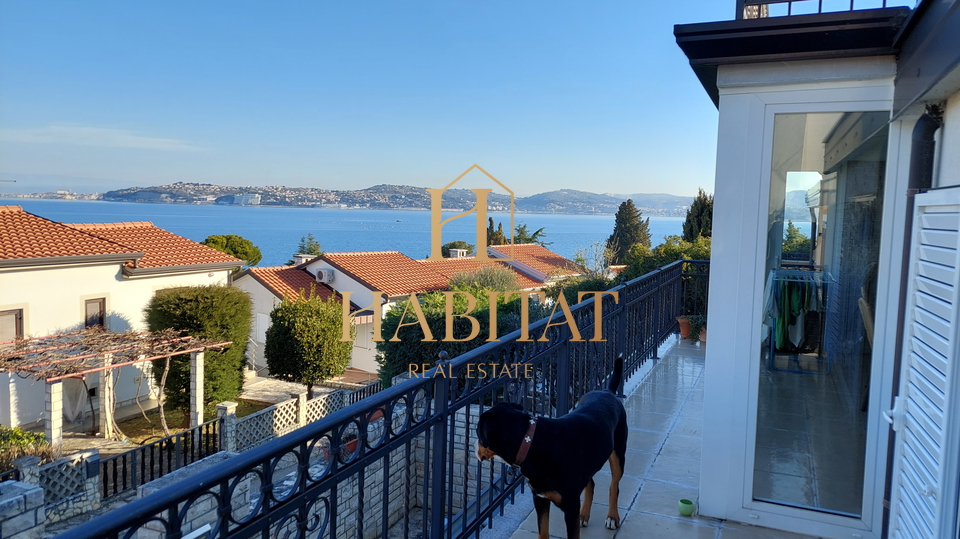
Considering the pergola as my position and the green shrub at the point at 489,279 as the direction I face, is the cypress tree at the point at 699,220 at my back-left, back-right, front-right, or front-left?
front-right

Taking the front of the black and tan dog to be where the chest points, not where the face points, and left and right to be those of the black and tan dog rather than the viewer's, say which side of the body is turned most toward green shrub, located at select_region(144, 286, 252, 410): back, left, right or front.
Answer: right

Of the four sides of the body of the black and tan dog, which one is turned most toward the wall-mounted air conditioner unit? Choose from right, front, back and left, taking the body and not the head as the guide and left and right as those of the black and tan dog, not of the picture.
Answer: right

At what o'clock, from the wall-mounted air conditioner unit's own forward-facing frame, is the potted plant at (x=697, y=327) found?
The potted plant is roughly at 10 o'clock from the wall-mounted air conditioner unit.

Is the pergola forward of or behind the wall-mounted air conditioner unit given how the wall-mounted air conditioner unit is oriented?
forward

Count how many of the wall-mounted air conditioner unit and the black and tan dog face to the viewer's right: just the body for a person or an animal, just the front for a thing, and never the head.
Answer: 0

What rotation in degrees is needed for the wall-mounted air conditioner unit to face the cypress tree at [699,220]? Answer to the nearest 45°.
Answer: approximately 90° to its left

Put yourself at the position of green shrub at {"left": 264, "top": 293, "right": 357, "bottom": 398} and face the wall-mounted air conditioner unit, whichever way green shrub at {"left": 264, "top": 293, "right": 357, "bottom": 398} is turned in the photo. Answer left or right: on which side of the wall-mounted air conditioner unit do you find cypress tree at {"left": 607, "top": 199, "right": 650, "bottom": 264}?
right

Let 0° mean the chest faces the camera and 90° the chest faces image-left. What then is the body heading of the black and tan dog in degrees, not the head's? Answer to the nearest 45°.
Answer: approximately 45°

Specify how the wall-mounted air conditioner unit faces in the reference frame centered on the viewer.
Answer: facing the viewer and to the left of the viewer

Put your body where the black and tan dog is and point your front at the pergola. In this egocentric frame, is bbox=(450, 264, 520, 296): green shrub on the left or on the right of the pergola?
right

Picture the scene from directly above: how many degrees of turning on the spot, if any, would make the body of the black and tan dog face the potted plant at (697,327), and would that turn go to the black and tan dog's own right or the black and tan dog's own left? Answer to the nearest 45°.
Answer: approximately 135° to the black and tan dog's own right
